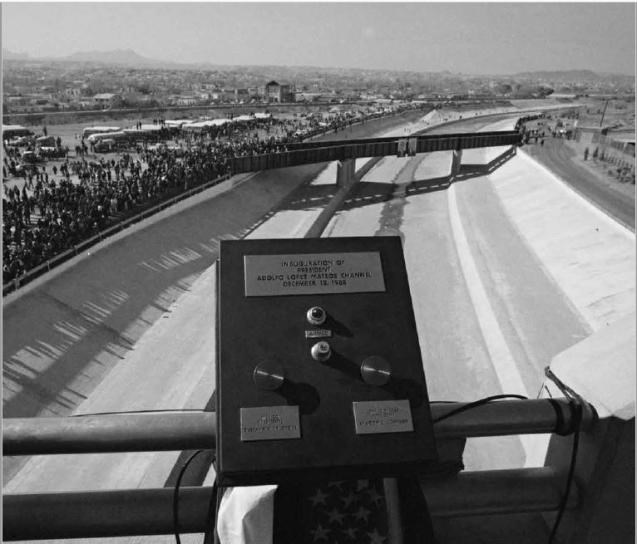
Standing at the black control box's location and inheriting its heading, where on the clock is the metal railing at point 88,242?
The metal railing is roughly at 5 o'clock from the black control box.

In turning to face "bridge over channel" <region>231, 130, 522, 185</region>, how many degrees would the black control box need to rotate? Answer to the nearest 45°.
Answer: approximately 180°

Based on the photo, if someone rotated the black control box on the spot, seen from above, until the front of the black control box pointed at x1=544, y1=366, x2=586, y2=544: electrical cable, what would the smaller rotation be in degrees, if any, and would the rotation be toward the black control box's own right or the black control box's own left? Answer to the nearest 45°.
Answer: approximately 90° to the black control box's own left

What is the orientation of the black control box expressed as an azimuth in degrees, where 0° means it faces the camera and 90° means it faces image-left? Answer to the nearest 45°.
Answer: approximately 0°
